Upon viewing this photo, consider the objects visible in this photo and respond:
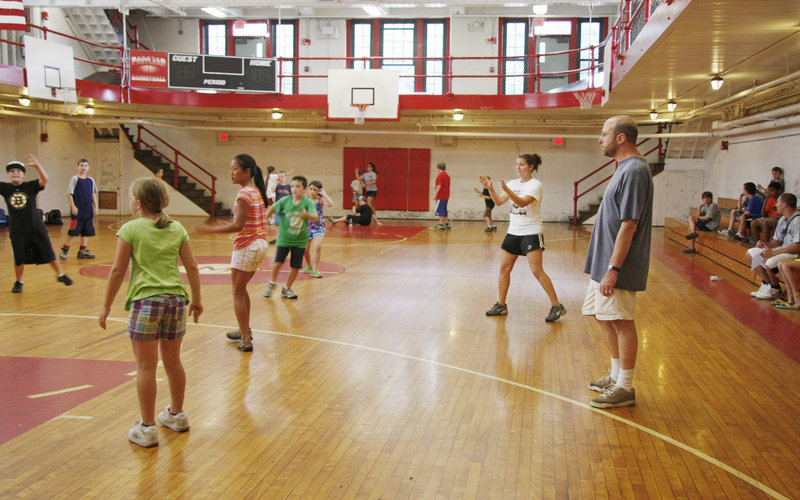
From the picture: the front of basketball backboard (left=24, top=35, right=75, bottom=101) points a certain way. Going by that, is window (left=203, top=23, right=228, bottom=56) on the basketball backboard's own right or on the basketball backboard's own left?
on the basketball backboard's own left

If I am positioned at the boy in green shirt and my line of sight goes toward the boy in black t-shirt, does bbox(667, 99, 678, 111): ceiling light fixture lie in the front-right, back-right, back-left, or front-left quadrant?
back-right

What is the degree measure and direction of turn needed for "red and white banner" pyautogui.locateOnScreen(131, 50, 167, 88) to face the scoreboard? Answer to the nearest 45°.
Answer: approximately 90° to its left

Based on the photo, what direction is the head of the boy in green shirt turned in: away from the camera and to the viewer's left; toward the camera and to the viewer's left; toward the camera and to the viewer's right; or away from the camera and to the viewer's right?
toward the camera and to the viewer's left

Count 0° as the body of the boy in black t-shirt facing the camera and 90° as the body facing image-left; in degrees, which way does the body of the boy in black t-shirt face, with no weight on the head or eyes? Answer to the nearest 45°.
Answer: approximately 0°

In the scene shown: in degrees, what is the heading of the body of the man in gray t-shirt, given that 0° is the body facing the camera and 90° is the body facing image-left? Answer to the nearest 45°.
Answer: approximately 90°

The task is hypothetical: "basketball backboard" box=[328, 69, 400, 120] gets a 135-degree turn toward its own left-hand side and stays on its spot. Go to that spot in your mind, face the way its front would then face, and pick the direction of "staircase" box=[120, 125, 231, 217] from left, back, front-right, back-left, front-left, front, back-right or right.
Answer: left

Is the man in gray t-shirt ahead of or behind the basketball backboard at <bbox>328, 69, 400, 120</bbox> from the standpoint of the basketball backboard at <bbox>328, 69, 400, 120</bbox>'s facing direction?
ahead

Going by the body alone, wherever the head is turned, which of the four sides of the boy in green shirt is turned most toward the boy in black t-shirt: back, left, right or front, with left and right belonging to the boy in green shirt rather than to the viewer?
right

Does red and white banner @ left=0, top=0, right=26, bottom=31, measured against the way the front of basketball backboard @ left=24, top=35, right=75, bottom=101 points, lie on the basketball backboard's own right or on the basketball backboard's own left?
on the basketball backboard's own right

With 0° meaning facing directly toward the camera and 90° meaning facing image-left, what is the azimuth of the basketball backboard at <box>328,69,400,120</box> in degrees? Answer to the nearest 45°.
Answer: approximately 0°

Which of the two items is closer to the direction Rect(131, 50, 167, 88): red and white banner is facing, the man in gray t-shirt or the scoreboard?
the man in gray t-shirt

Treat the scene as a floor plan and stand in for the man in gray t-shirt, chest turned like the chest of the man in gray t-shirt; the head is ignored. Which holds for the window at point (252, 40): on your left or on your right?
on your right
